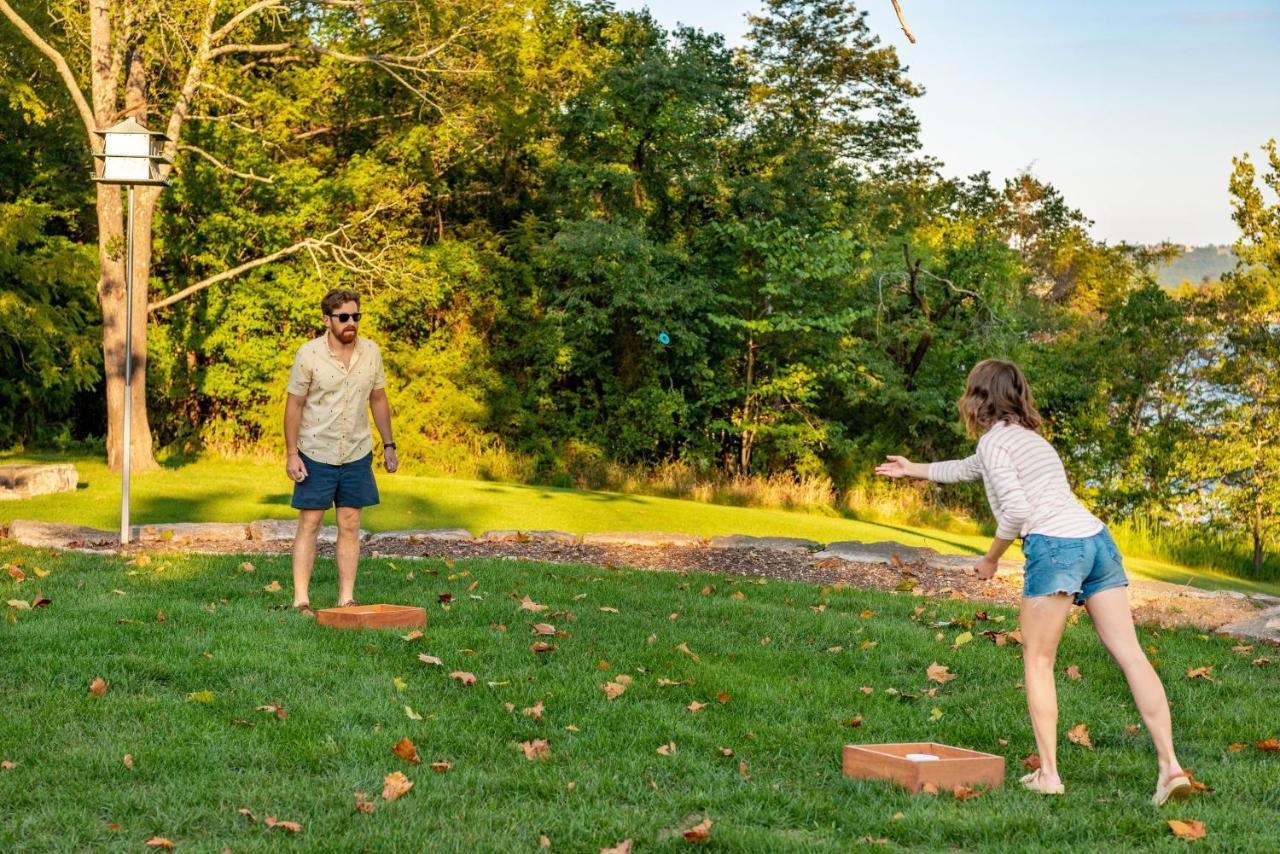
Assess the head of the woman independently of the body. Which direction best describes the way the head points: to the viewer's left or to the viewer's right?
to the viewer's left

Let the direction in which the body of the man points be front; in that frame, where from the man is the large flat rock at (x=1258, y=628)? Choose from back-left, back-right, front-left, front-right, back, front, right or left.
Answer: front-left

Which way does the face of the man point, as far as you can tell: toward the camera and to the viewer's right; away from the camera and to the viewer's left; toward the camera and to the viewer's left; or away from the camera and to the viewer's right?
toward the camera and to the viewer's right

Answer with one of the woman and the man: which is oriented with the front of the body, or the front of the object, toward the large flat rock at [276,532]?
the woman

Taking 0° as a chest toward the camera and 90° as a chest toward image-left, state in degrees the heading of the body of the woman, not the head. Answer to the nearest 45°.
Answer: approximately 135°

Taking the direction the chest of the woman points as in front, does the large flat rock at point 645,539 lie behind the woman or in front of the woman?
in front

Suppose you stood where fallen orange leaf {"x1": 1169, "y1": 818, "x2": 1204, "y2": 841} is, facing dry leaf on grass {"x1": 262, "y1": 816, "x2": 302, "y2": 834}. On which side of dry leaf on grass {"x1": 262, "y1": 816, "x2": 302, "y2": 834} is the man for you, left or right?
right

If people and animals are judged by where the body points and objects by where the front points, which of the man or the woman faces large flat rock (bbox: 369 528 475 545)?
the woman

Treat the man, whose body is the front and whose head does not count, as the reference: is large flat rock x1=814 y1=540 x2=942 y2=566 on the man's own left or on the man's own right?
on the man's own left

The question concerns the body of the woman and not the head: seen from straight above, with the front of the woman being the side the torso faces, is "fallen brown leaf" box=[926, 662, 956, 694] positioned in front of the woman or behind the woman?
in front

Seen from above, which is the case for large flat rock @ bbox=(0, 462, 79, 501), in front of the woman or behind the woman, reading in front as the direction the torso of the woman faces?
in front

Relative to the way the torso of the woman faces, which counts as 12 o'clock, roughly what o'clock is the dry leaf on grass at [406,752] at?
The dry leaf on grass is roughly at 10 o'clock from the woman.

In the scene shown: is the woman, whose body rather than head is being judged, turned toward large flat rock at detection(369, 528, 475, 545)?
yes
